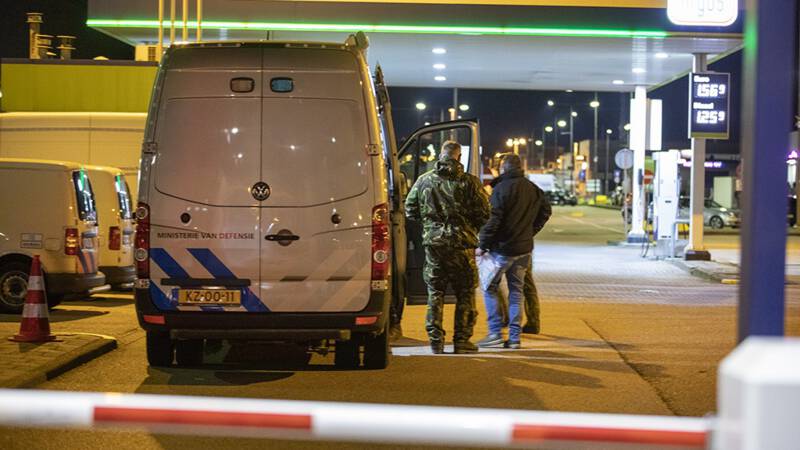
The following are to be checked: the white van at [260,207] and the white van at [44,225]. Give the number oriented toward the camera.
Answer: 0

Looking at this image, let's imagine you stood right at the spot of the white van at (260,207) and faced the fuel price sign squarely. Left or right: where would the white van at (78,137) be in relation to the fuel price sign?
left

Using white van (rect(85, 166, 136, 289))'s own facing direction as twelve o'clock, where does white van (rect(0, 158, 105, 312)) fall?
white van (rect(0, 158, 105, 312)) is roughly at 8 o'clock from white van (rect(85, 166, 136, 289)).

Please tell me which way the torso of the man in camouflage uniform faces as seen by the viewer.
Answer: away from the camera

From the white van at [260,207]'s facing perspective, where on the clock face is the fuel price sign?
The fuel price sign is roughly at 1 o'clock from the white van.

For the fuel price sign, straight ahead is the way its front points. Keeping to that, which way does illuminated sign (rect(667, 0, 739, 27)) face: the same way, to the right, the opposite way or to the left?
the same way

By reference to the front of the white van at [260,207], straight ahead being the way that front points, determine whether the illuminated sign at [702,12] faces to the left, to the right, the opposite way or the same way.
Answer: the opposite way

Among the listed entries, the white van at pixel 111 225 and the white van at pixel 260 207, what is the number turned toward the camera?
0

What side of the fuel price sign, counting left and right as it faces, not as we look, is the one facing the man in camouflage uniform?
front

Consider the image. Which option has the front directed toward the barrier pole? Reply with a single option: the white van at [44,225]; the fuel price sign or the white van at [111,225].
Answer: the fuel price sign

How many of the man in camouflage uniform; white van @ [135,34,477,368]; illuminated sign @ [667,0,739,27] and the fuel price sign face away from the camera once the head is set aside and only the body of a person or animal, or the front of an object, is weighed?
2

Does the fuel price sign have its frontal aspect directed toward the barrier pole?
yes

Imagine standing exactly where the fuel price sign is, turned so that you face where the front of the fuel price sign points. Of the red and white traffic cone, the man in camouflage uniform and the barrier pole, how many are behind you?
0

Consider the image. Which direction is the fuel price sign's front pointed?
toward the camera

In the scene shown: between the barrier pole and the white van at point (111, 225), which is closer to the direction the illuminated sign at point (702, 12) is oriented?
the barrier pole

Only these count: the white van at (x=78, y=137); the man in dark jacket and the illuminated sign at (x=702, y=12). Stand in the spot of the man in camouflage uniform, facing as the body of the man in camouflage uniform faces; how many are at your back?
0

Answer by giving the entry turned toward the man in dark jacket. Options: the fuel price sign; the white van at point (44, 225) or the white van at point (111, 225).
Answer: the fuel price sign

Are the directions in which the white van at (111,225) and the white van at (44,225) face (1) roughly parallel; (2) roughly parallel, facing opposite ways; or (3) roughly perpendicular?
roughly parallel

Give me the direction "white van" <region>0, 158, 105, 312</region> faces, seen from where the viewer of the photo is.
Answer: facing away from the viewer and to the left of the viewer

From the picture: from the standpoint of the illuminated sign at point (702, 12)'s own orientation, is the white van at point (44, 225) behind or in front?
in front

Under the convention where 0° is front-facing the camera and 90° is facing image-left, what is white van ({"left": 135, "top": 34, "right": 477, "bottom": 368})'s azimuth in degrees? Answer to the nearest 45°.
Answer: approximately 180°
